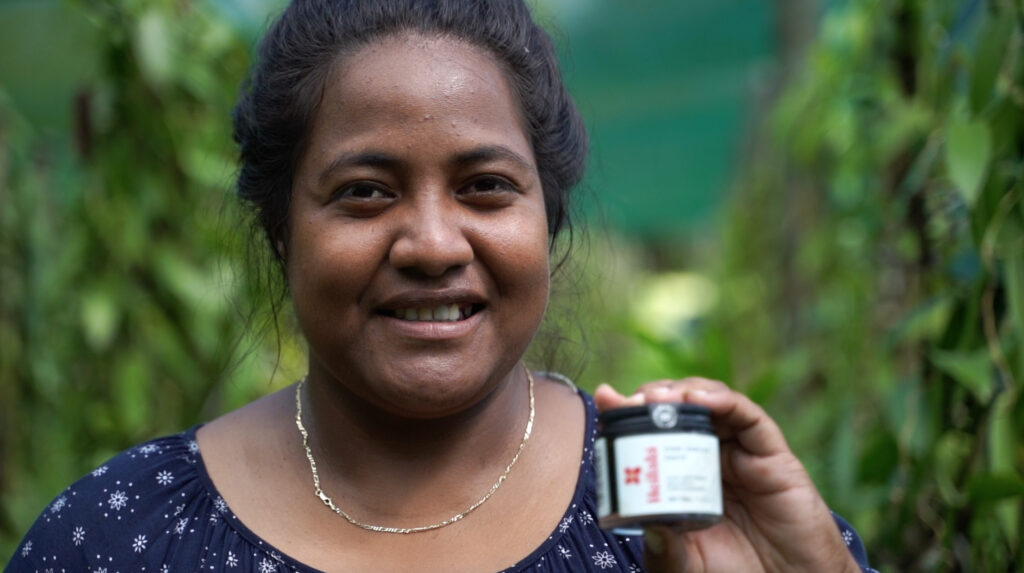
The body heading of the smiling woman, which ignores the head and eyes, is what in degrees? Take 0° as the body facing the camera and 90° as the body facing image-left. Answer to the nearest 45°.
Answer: approximately 0°

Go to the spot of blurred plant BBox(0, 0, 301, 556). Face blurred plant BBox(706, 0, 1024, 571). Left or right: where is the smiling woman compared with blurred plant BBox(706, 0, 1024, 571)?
right

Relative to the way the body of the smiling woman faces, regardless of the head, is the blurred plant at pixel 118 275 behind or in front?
behind

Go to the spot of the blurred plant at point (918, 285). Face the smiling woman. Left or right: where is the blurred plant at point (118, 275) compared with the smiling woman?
right

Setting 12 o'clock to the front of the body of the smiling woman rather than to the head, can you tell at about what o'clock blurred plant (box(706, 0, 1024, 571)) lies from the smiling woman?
The blurred plant is roughly at 8 o'clock from the smiling woman.
